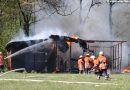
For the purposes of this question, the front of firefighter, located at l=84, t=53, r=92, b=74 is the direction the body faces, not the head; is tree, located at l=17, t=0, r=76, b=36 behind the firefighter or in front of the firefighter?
in front
